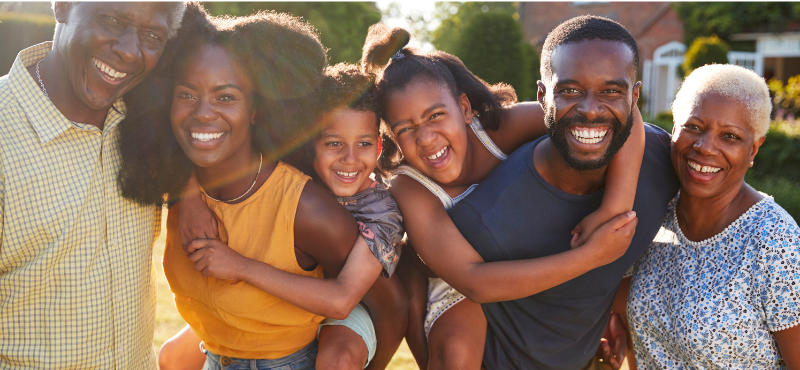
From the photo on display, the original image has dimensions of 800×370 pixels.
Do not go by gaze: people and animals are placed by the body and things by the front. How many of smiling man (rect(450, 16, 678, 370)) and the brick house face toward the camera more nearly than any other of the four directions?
2

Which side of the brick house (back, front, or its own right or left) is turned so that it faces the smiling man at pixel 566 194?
front

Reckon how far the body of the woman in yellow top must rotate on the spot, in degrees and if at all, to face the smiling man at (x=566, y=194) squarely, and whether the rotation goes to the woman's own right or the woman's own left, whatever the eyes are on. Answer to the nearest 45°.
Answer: approximately 135° to the woman's own left

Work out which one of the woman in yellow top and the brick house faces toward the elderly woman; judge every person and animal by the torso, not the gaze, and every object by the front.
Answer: the brick house

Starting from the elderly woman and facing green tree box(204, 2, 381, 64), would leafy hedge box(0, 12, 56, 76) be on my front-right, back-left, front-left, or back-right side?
front-left

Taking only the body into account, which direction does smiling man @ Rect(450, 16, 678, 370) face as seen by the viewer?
toward the camera

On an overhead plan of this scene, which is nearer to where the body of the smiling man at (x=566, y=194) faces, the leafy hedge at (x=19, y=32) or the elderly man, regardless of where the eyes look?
the elderly man

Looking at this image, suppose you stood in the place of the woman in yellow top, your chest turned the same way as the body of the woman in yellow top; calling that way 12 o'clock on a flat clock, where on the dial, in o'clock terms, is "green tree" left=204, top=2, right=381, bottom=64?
The green tree is roughly at 5 o'clock from the woman in yellow top.

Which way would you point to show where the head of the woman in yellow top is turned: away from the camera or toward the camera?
toward the camera

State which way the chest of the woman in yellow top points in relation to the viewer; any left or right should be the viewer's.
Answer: facing the viewer and to the left of the viewer

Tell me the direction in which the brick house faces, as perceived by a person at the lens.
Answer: facing the viewer

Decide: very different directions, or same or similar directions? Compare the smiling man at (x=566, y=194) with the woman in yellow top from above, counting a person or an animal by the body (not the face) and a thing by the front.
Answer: same or similar directions

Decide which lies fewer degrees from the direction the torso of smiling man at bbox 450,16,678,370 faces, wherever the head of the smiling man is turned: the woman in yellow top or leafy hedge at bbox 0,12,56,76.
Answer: the woman in yellow top

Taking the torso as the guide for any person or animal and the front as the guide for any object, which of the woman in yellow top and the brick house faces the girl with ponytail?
the brick house

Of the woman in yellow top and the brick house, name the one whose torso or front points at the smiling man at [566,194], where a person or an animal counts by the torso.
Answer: the brick house

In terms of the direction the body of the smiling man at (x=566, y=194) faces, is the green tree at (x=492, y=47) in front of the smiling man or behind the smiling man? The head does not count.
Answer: behind
